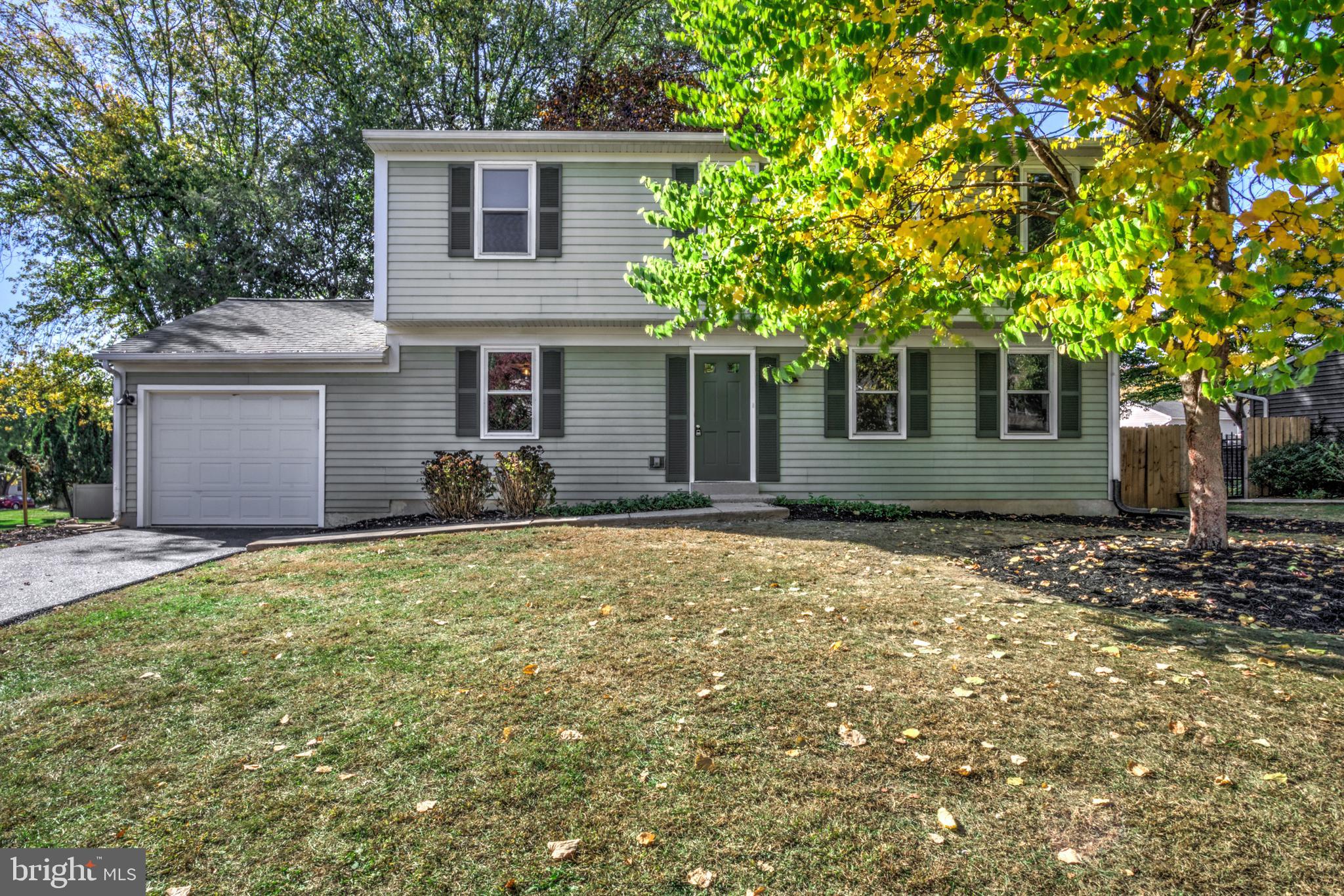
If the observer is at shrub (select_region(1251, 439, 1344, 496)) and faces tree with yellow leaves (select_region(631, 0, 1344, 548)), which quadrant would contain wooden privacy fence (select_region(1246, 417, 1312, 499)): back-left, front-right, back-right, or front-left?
back-right

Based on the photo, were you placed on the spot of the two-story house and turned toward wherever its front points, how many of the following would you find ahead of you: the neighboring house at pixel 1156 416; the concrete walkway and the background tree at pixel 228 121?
1

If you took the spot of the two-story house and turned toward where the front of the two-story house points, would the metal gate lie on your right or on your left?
on your left

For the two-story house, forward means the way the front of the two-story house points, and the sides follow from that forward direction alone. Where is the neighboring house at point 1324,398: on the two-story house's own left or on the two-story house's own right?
on the two-story house's own left

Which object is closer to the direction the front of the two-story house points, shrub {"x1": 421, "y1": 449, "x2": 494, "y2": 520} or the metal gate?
the shrub

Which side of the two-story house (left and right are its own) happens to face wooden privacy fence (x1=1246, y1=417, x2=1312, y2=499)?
left

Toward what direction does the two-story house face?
toward the camera

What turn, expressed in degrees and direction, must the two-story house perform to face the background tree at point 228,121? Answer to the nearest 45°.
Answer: approximately 135° to its right
